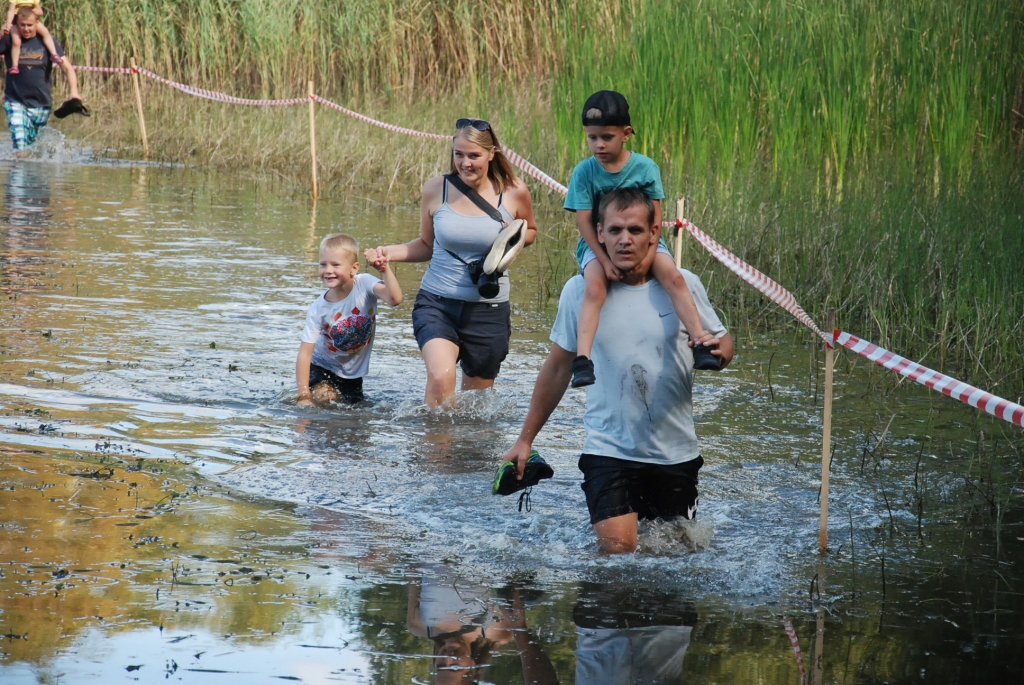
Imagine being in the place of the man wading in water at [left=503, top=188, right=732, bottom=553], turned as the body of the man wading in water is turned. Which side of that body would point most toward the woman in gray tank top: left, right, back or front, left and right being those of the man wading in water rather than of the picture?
back

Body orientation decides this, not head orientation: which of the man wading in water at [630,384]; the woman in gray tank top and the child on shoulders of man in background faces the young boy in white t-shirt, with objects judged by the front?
the child on shoulders of man in background

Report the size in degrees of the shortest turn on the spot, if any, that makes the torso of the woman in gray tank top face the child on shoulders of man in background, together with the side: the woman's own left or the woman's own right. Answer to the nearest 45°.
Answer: approximately 135° to the woman's own right

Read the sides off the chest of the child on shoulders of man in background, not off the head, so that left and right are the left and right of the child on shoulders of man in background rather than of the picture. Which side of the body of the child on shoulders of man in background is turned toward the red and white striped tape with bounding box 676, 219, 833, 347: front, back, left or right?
front

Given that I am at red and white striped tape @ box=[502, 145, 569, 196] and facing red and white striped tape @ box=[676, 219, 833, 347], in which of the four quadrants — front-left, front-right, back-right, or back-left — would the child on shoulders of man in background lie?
back-right

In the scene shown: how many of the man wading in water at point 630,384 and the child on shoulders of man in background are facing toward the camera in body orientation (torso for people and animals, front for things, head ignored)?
2

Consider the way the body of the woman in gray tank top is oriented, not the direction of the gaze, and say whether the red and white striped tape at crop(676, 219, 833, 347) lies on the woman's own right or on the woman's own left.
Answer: on the woman's own left

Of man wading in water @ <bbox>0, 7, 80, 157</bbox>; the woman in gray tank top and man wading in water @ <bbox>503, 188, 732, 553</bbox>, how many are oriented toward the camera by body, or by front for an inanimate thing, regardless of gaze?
3

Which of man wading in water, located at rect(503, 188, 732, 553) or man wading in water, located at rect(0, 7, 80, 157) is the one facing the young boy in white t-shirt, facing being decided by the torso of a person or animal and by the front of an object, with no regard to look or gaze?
man wading in water, located at rect(0, 7, 80, 157)
